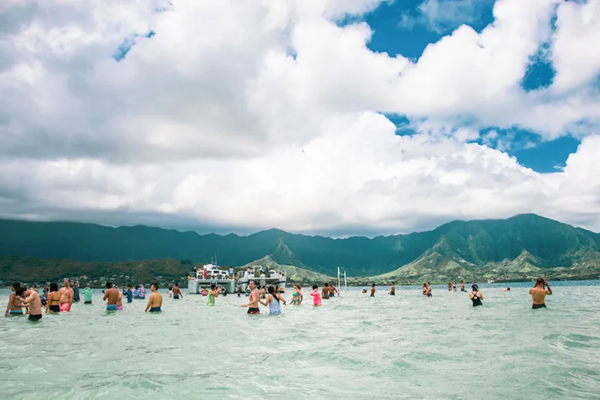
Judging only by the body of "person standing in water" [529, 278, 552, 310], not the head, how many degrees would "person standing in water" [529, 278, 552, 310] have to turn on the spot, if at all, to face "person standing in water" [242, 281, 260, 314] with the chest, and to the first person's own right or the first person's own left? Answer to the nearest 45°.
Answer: approximately 135° to the first person's own left

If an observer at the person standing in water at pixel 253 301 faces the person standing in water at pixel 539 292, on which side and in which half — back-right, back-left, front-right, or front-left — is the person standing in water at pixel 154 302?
back-left

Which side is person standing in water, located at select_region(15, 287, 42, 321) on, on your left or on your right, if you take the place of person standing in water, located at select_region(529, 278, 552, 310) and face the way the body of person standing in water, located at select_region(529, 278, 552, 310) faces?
on your left

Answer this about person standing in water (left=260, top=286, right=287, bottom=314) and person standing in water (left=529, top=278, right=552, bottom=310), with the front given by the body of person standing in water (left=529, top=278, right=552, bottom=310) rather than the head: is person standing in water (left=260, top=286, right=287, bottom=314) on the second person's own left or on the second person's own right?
on the second person's own left

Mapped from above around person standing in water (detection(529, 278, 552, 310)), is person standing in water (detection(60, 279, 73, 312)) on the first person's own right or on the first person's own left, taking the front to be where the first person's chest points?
on the first person's own left

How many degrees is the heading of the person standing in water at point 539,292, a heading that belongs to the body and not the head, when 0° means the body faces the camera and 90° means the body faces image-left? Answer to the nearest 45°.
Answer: approximately 180°
